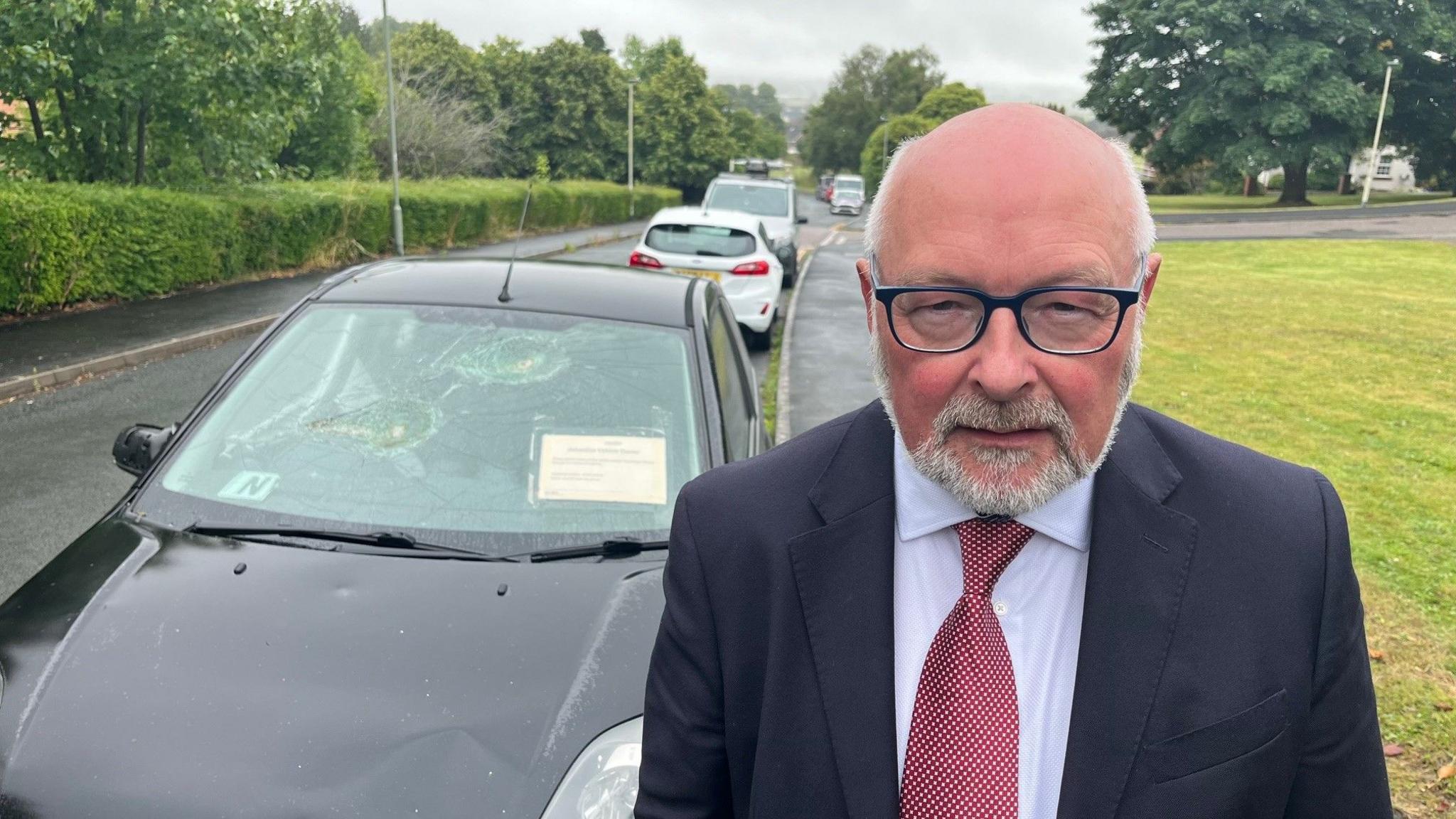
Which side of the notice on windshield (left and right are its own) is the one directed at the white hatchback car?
back

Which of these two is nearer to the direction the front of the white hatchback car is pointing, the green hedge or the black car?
the green hedge

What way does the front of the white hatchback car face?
away from the camera

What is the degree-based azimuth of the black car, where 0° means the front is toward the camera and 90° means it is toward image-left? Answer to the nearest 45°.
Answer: approximately 45°

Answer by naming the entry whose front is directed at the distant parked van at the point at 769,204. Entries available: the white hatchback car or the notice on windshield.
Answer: the white hatchback car

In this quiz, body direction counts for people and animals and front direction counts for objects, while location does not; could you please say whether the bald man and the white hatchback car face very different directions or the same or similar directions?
very different directions

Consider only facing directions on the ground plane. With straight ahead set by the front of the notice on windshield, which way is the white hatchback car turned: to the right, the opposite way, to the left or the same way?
the opposite way

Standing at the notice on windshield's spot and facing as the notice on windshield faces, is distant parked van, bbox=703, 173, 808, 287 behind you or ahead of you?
behind

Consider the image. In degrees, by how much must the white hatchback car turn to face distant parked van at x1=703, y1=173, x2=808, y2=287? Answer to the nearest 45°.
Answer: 0° — it already faces it

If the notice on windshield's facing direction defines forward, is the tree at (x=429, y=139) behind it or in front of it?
behind

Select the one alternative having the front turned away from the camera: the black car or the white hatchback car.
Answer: the white hatchback car

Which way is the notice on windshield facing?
toward the camera

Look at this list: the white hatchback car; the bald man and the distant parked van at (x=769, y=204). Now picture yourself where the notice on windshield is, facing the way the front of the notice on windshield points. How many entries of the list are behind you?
2

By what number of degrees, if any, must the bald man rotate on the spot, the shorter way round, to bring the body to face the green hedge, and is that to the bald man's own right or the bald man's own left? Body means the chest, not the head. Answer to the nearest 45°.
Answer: approximately 135° to the bald man's own right

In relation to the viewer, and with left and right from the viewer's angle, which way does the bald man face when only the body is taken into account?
facing the viewer

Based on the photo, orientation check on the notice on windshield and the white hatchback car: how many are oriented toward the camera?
1
